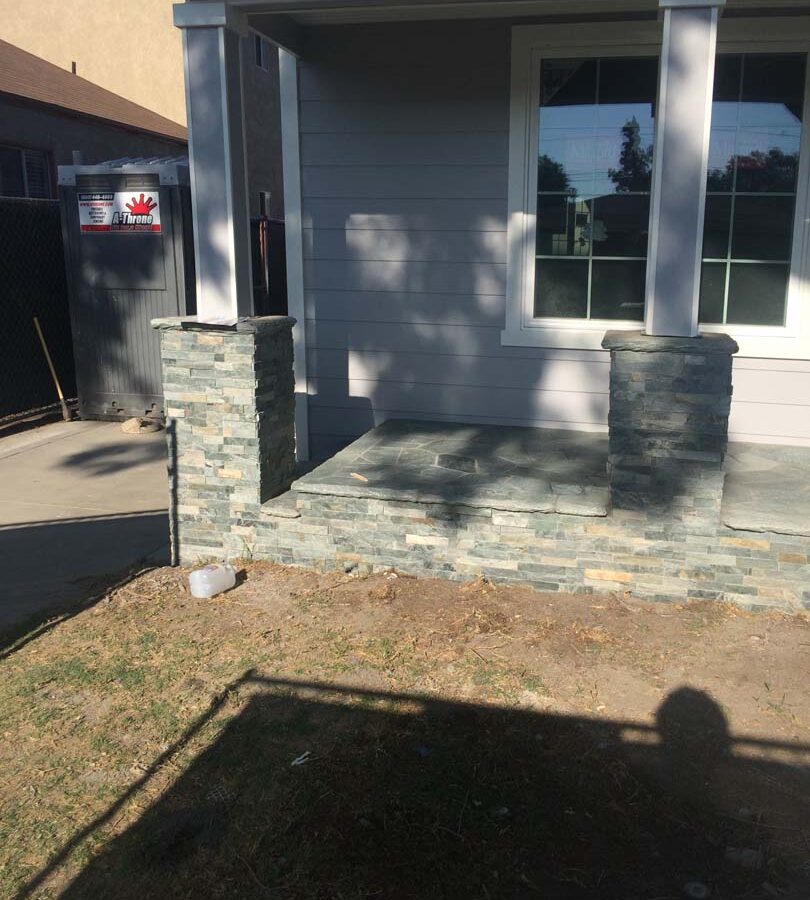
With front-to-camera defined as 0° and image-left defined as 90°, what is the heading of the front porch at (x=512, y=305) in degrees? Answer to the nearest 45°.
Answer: approximately 0°

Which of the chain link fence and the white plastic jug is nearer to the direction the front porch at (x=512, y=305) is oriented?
the white plastic jug

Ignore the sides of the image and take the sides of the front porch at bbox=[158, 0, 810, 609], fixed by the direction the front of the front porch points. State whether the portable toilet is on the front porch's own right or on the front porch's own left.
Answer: on the front porch's own right

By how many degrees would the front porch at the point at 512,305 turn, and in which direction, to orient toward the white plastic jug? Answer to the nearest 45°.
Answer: approximately 45° to its right

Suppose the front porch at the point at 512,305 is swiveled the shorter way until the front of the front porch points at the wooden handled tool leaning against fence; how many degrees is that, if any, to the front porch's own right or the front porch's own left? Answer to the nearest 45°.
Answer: approximately 135° to the front porch's own right

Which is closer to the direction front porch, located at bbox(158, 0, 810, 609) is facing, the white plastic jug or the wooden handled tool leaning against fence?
the white plastic jug

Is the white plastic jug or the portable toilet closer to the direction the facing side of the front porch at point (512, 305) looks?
the white plastic jug

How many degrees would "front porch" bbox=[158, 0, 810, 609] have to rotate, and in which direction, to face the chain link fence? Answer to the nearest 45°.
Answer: approximately 135° to its right

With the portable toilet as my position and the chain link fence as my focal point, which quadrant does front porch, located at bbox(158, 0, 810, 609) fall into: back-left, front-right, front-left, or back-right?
back-left
